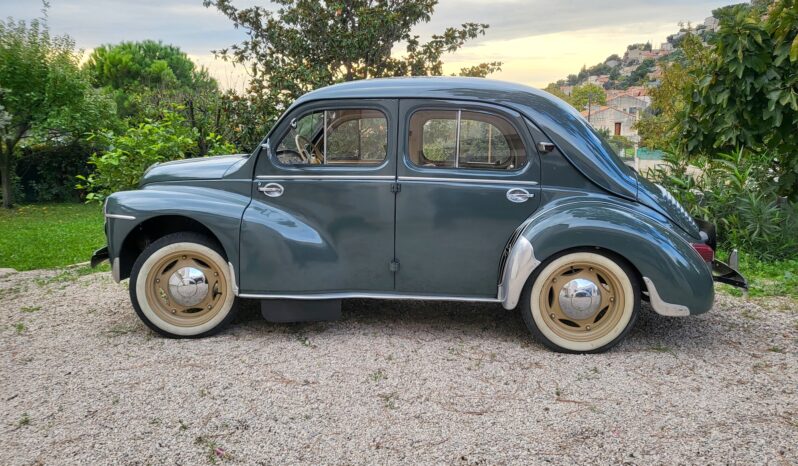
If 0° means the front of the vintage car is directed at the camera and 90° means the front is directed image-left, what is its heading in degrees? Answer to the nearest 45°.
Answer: approximately 90°

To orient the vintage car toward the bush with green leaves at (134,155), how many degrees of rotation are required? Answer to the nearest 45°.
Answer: approximately 45° to its right

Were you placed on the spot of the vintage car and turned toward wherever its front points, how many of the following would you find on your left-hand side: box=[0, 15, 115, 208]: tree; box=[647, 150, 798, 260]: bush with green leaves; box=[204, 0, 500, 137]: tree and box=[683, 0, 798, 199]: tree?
0

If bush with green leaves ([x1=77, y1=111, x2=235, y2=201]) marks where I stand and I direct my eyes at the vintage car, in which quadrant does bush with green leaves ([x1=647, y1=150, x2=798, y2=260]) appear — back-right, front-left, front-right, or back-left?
front-left

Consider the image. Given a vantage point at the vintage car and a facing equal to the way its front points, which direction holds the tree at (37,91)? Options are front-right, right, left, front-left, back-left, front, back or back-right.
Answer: front-right

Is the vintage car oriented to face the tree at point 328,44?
no

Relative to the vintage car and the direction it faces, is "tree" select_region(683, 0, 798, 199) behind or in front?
behind

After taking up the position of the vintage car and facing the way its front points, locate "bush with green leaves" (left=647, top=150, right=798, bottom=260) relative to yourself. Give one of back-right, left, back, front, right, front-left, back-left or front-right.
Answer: back-right

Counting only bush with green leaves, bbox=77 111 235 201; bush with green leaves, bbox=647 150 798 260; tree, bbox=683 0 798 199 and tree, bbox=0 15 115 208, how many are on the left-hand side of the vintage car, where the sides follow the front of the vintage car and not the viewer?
0

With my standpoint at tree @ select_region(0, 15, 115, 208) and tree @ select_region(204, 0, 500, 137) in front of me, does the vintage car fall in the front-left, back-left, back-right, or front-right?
front-right

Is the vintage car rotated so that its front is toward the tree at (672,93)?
no

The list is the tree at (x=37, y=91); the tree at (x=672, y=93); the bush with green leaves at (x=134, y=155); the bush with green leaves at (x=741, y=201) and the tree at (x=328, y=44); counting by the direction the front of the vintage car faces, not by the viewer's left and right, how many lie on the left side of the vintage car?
0

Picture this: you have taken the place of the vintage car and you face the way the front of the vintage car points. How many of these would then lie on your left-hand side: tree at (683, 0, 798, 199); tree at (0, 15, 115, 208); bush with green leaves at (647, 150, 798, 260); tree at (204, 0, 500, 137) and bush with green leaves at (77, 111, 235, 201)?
0
